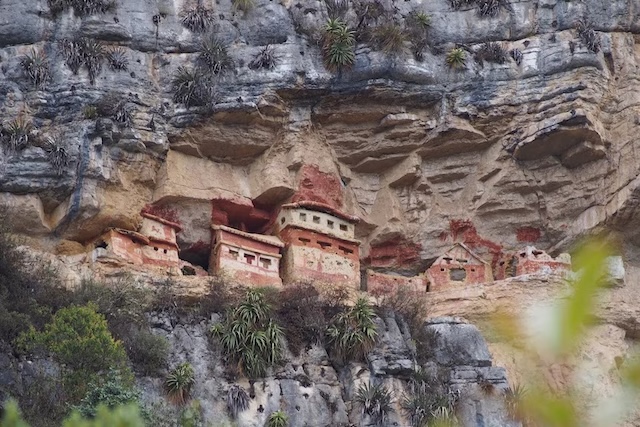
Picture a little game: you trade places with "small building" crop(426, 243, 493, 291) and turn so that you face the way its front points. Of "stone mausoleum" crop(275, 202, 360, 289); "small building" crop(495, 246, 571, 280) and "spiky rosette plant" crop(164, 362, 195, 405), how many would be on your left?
1

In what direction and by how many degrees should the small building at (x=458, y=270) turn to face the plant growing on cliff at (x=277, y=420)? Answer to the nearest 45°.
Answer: approximately 45° to its right

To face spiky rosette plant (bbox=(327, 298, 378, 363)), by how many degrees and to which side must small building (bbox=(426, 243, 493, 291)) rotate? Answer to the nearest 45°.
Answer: approximately 45° to its right

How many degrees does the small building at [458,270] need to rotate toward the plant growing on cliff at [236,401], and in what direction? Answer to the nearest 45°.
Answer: approximately 45° to its right

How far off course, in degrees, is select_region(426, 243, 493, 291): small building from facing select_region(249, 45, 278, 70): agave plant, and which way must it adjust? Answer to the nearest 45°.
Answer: approximately 45° to its right

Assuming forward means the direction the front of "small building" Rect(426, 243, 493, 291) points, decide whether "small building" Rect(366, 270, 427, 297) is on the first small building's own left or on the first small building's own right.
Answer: on the first small building's own right

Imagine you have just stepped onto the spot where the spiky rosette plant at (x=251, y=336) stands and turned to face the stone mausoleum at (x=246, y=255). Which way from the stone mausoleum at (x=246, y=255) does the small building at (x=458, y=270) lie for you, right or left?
right

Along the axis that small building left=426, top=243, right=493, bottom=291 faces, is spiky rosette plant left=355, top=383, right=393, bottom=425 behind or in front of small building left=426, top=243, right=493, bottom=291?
in front

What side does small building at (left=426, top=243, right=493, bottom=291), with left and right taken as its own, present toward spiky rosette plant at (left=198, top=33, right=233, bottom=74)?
right

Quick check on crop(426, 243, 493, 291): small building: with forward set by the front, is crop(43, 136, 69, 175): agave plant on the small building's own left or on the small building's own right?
on the small building's own right

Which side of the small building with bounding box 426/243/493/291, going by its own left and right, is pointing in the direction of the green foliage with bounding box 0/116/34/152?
right

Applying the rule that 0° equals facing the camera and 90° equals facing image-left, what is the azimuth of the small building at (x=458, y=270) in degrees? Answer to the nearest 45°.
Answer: approximately 0°
